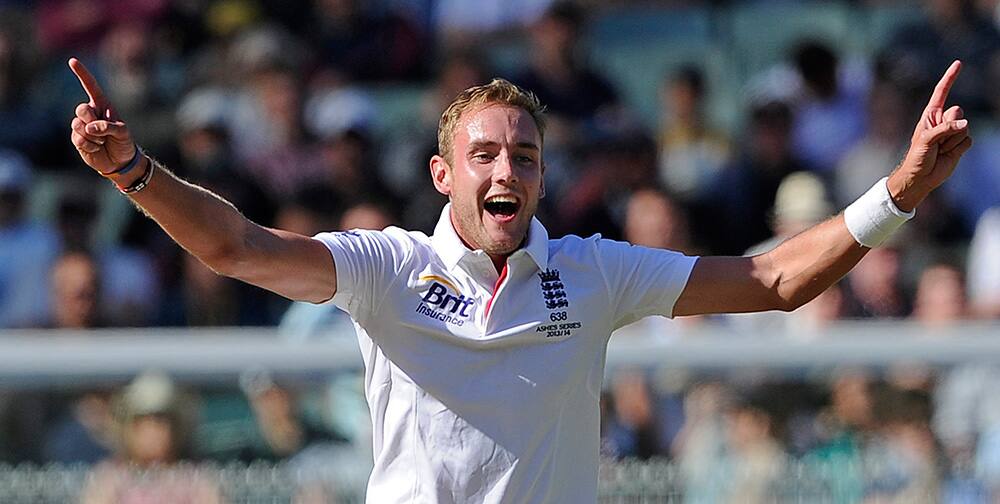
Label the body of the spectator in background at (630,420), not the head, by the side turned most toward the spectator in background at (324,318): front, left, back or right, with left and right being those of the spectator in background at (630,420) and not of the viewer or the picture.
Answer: right

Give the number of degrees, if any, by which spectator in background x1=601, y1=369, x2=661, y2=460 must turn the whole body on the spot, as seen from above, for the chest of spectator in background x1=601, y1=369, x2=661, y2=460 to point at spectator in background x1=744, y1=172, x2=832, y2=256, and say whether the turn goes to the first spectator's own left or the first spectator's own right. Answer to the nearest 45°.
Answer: approximately 135° to the first spectator's own left

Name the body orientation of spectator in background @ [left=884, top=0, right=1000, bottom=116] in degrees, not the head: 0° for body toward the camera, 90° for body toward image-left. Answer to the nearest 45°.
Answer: approximately 0°

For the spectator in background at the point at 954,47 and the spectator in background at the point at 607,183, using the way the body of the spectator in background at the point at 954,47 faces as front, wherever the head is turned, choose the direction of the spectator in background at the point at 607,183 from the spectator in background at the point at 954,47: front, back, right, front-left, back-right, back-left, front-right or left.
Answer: front-right

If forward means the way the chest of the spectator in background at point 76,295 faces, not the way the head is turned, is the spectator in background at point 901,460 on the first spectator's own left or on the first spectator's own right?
on the first spectator's own left

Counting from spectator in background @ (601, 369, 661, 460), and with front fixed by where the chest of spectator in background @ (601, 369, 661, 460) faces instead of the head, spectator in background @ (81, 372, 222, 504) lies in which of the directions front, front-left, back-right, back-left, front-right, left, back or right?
right

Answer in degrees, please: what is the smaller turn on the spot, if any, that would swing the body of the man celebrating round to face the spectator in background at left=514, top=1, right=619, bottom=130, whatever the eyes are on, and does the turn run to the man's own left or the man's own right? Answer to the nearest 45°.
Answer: approximately 180°

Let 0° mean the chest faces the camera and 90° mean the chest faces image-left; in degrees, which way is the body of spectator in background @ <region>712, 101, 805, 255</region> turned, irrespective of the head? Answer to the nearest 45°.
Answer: approximately 0°

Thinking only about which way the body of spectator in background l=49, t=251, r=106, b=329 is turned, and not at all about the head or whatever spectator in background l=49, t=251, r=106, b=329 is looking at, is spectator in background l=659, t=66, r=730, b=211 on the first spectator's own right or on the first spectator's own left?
on the first spectator's own left
